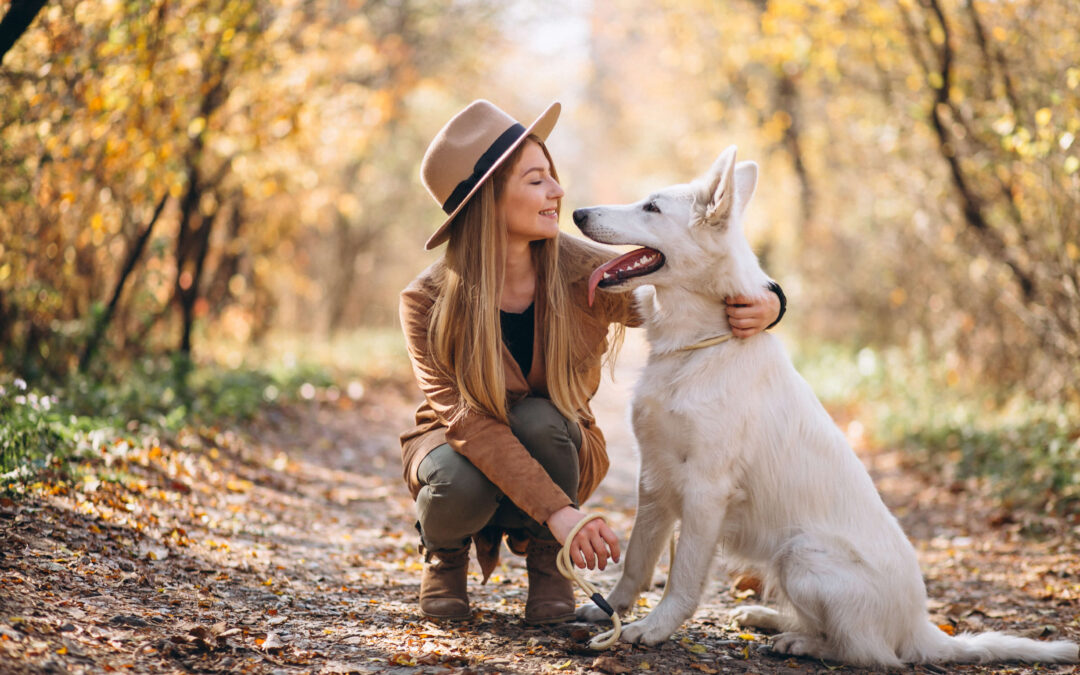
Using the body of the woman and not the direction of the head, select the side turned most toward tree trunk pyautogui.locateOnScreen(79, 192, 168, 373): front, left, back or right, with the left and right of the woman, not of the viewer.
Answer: back

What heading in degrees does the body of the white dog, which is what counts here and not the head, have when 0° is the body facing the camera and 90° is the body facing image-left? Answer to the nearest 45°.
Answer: approximately 90°

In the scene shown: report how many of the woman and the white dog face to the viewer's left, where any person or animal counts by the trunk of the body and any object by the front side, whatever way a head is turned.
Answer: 1

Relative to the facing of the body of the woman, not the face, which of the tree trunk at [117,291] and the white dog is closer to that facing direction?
the white dog

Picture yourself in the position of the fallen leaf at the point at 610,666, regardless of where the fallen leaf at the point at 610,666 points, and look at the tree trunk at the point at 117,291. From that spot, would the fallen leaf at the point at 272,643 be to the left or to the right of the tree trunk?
left
